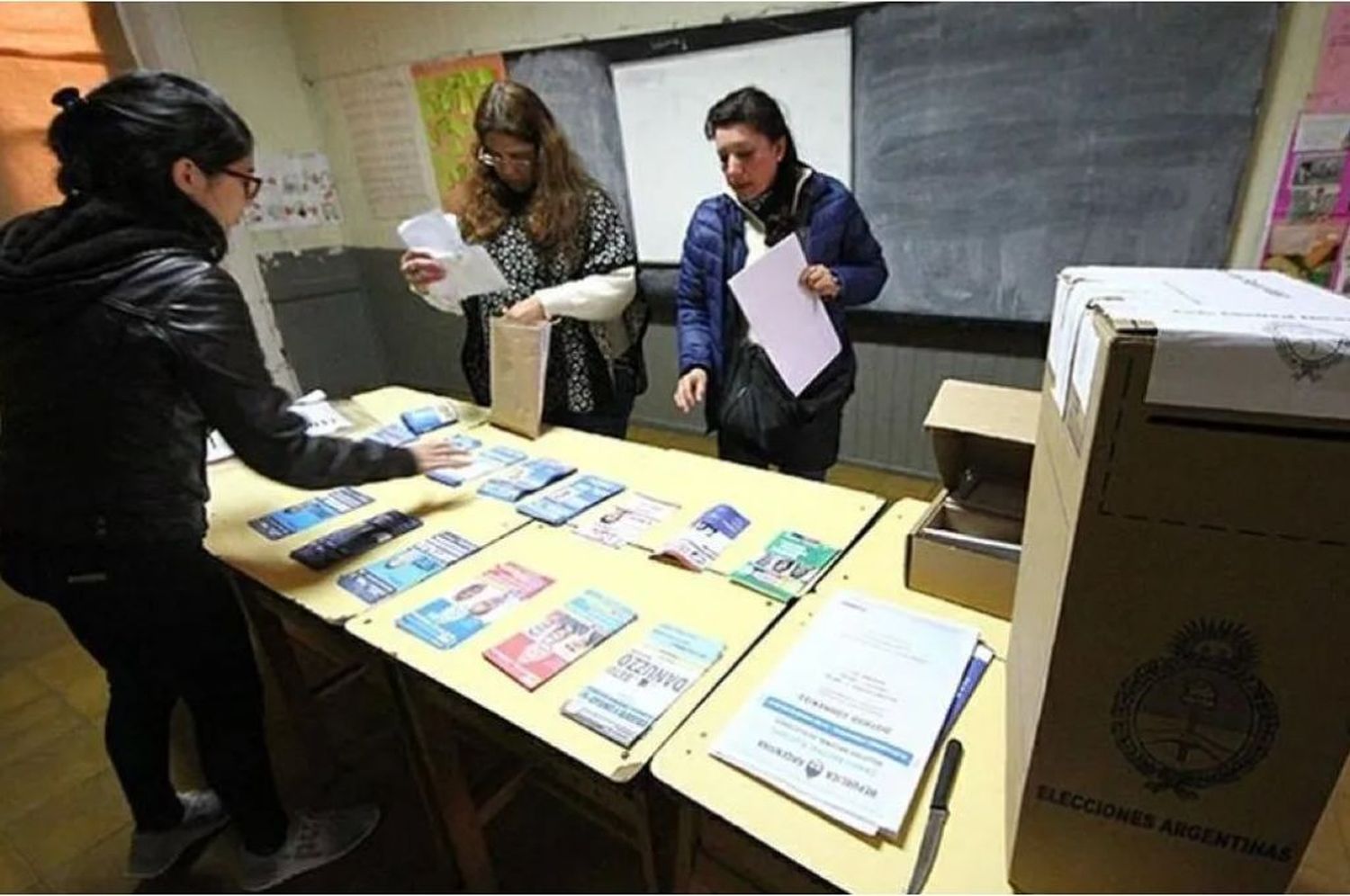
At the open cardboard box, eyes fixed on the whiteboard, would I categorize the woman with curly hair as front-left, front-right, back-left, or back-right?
front-left

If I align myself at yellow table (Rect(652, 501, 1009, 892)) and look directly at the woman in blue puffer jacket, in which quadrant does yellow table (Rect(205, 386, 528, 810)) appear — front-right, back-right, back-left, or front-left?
front-left

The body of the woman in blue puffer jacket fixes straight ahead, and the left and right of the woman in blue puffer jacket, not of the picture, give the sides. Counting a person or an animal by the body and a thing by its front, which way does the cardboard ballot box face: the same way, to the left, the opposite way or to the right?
the same way

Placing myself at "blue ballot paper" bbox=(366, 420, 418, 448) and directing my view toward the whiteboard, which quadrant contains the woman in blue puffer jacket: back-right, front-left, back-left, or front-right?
front-right

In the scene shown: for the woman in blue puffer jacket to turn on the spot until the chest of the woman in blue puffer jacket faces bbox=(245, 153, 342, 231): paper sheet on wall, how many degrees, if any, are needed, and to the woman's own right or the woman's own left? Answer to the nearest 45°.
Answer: approximately 90° to the woman's own right

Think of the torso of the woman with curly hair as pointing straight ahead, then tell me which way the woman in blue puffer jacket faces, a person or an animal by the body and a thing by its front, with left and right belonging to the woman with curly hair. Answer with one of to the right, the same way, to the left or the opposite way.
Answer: the same way

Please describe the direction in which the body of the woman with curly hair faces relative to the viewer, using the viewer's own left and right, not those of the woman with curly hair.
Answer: facing the viewer and to the left of the viewer

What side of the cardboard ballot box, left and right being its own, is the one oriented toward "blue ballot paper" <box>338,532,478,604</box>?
right

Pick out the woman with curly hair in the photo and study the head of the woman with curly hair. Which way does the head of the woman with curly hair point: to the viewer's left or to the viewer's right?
to the viewer's left

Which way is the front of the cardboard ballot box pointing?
toward the camera

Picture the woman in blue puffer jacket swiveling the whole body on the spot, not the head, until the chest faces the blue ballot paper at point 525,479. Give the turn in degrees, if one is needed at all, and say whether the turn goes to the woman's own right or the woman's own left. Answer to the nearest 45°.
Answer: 0° — they already face it

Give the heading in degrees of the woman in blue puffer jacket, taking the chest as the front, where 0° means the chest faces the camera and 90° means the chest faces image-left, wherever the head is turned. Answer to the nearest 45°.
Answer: approximately 45°

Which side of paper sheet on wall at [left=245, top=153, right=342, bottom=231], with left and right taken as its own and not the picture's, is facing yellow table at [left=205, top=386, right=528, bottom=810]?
front

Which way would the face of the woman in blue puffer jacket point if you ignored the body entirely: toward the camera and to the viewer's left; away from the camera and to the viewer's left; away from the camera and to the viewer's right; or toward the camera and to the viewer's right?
toward the camera and to the viewer's left

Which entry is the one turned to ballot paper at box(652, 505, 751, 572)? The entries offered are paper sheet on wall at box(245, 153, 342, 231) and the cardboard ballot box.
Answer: the paper sheet on wall

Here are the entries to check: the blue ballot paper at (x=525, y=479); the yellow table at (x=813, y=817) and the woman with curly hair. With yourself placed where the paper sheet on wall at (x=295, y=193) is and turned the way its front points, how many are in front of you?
3
